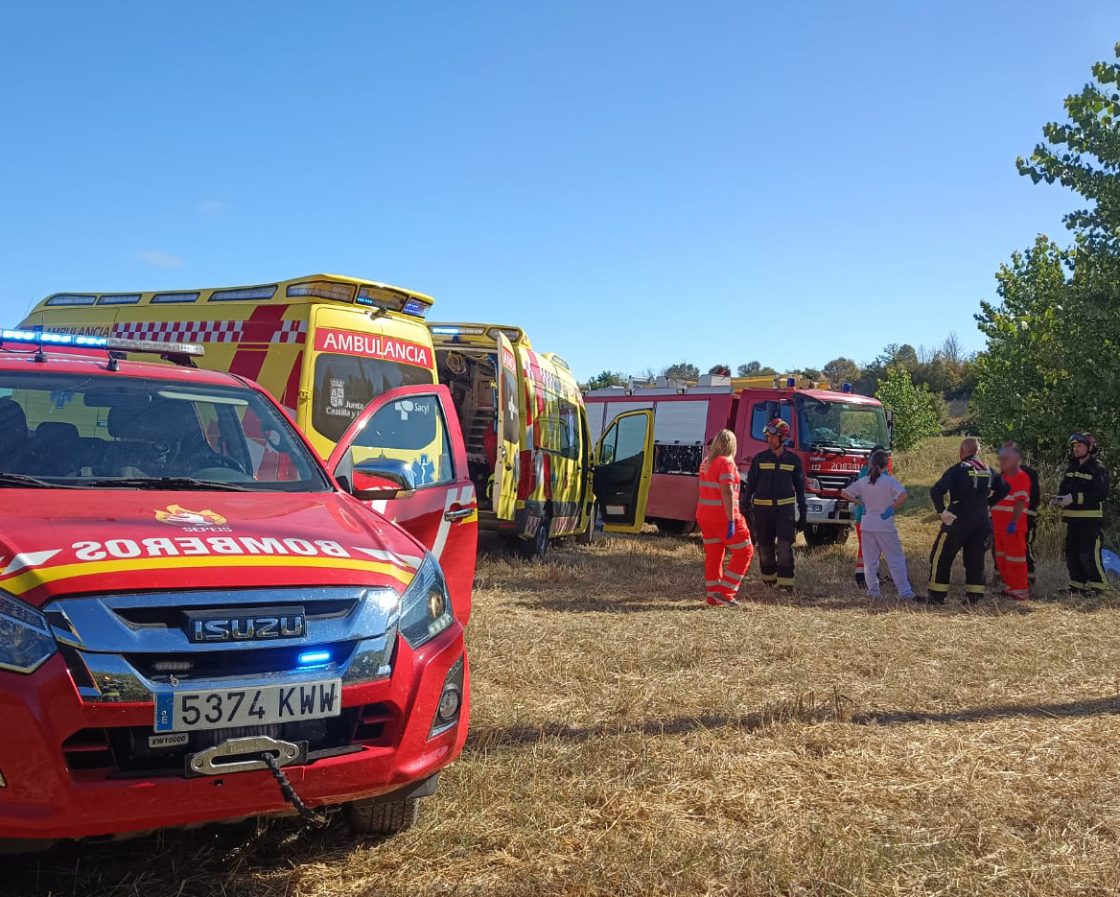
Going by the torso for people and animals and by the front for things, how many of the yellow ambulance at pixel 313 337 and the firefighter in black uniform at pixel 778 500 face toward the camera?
1

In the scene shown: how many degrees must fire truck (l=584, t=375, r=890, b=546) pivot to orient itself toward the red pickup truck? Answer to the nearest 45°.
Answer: approximately 45° to its right

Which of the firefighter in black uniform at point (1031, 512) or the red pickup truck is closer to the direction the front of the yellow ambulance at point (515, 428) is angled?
the firefighter in black uniform

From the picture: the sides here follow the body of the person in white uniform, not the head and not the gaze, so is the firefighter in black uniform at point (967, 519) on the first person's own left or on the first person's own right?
on the first person's own right

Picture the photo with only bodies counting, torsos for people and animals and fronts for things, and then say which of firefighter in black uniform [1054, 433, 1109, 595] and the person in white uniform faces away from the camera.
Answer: the person in white uniform

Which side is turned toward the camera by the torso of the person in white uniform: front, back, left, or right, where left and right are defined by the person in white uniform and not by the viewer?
back

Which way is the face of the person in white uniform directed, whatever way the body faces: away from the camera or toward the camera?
away from the camera

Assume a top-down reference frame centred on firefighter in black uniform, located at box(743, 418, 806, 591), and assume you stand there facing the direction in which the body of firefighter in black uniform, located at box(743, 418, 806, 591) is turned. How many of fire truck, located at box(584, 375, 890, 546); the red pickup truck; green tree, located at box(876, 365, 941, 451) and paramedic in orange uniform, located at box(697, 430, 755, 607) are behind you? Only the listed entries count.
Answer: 2

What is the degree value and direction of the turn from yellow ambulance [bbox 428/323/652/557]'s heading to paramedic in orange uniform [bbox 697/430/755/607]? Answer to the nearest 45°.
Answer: approximately 90° to its right

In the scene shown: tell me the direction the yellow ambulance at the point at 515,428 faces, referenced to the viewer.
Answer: facing away from the viewer and to the right of the viewer

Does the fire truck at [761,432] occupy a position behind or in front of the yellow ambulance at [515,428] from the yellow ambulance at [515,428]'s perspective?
in front

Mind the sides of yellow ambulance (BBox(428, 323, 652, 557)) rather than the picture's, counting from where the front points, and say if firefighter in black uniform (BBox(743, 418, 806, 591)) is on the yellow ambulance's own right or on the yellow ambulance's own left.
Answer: on the yellow ambulance's own right

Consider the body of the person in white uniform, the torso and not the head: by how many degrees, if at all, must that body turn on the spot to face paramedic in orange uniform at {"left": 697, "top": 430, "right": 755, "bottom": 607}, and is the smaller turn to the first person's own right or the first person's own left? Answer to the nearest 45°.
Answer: approximately 135° to the first person's own left

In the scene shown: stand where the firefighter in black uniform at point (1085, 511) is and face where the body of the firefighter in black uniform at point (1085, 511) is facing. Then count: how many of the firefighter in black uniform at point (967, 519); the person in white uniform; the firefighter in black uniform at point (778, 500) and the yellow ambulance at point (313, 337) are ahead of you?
4

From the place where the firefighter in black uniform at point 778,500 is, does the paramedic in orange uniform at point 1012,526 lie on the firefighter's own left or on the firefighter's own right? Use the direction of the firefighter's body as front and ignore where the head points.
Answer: on the firefighter's own left

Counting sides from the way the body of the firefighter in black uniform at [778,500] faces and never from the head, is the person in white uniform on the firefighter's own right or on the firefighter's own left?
on the firefighter's own left

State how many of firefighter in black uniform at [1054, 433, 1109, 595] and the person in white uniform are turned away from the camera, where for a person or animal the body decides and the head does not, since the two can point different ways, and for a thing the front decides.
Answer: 1

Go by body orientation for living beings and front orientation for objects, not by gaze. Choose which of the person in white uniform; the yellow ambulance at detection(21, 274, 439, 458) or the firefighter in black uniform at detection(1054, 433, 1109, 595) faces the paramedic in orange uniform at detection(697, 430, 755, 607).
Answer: the firefighter in black uniform
